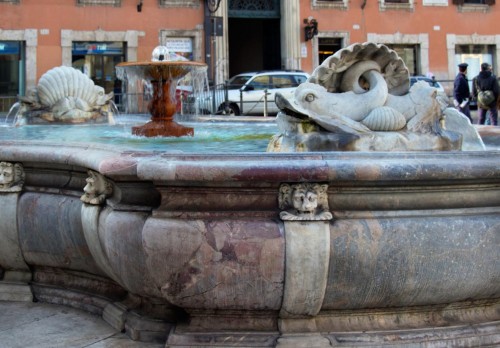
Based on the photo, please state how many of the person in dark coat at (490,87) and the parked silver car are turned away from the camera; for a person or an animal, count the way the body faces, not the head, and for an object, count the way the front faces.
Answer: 1

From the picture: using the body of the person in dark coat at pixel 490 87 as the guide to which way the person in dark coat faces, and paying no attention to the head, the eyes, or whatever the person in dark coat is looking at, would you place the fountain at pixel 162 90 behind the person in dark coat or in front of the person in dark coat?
behind

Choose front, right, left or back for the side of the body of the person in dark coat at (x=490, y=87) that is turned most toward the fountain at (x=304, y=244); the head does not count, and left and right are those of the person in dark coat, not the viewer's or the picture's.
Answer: back

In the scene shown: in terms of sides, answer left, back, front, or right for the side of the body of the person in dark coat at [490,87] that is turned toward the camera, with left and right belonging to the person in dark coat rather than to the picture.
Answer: back

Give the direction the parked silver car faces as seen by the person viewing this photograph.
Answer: facing the viewer and to the left of the viewer

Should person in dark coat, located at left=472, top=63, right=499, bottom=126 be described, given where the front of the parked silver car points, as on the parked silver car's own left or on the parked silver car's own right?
on the parked silver car's own left
